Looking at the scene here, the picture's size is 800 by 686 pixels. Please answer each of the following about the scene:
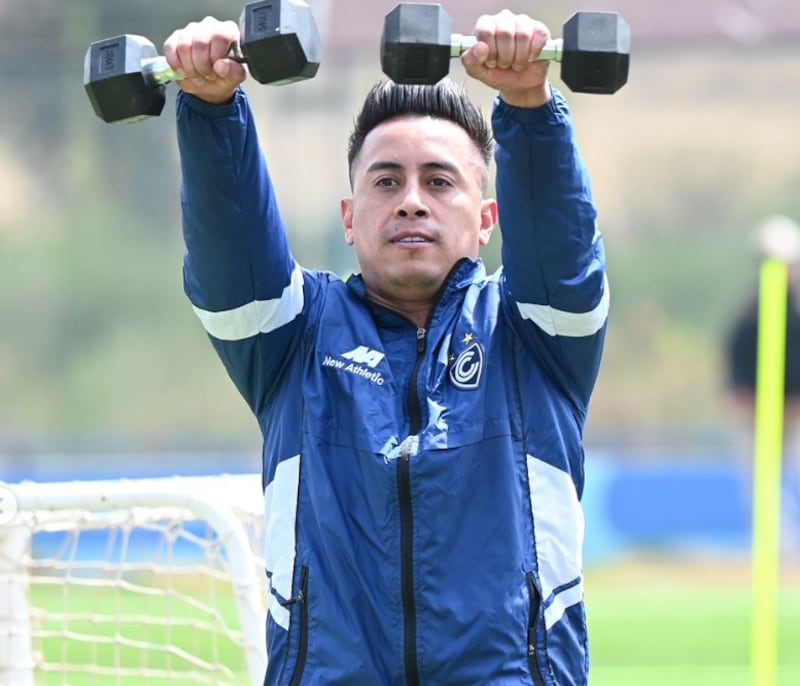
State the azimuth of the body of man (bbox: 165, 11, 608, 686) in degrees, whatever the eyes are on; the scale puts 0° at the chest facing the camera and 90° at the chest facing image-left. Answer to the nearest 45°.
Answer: approximately 0°

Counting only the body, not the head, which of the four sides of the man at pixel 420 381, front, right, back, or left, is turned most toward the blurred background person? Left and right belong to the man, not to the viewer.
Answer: back

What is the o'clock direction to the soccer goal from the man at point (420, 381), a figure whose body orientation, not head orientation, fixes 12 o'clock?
The soccer goal is roughly at 5 o'clock from the man.

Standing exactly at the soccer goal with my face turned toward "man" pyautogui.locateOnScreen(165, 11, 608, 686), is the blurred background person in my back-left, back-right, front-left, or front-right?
back-left
